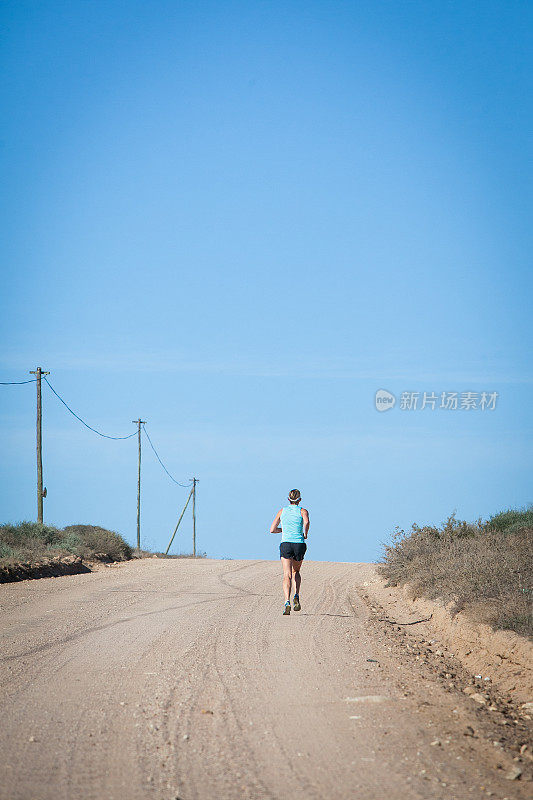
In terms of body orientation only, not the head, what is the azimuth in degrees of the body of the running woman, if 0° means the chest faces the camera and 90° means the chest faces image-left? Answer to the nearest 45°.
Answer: approximately 180°

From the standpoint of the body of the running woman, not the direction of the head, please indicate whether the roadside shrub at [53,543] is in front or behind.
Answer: in front

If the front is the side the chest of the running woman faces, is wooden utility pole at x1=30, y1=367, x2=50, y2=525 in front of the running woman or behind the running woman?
in front

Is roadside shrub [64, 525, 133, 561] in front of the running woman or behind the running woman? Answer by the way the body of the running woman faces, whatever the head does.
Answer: in front
